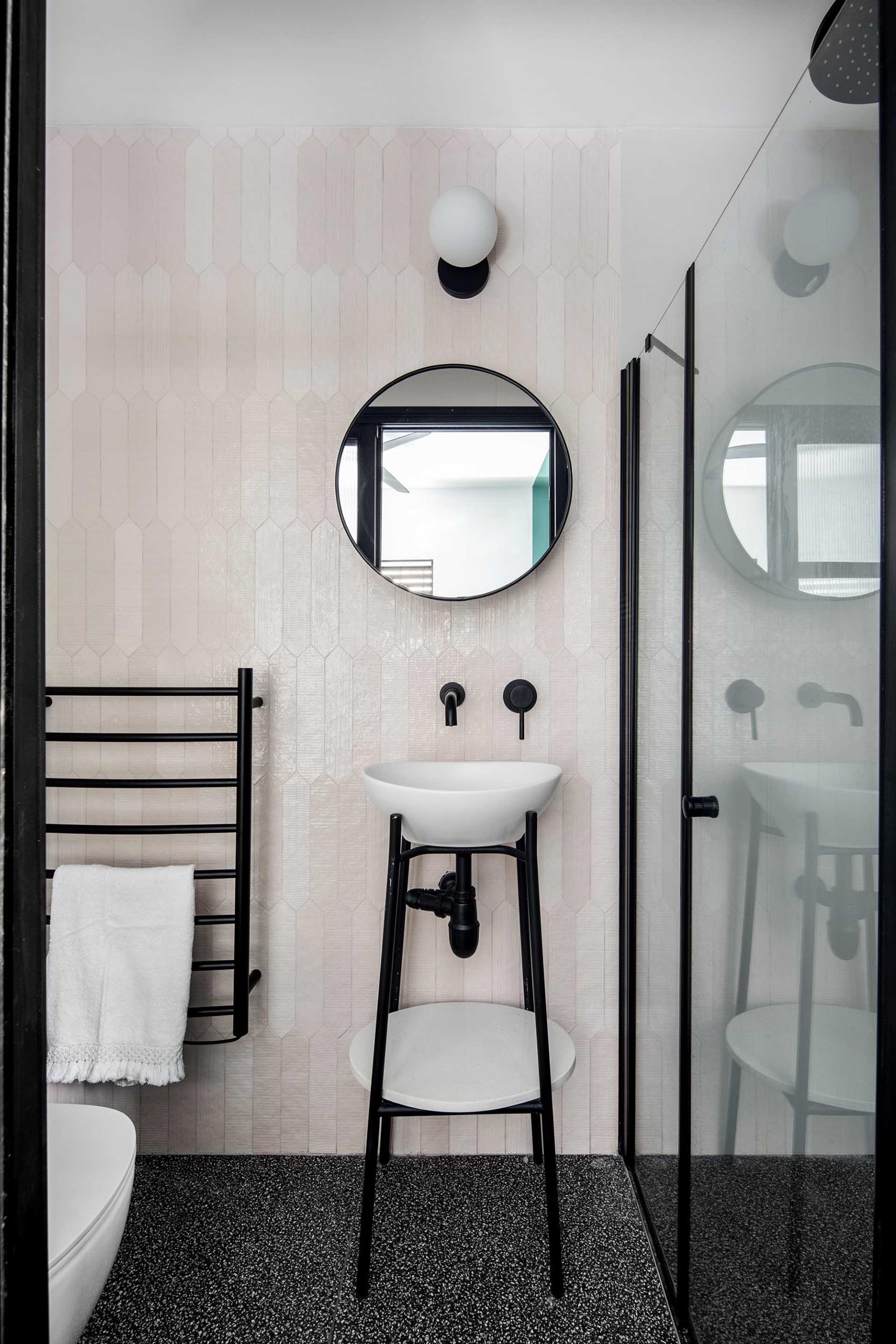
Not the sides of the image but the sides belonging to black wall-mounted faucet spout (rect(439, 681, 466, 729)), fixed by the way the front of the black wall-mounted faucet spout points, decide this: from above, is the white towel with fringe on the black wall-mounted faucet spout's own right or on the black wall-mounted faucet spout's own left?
on the black wall-mounted faucet spout's own right

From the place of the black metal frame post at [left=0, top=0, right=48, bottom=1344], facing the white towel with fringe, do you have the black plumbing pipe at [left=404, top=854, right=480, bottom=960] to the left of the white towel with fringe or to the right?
right

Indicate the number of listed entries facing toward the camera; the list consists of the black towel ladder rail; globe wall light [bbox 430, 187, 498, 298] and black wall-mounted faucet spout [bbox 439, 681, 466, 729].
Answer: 3

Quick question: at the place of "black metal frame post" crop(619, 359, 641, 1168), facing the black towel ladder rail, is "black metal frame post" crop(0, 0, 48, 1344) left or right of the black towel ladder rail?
left

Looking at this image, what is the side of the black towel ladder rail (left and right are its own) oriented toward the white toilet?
front

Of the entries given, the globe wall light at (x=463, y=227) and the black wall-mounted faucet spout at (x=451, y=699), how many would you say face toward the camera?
2

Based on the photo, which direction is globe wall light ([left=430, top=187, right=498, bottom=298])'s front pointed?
toward the camera
